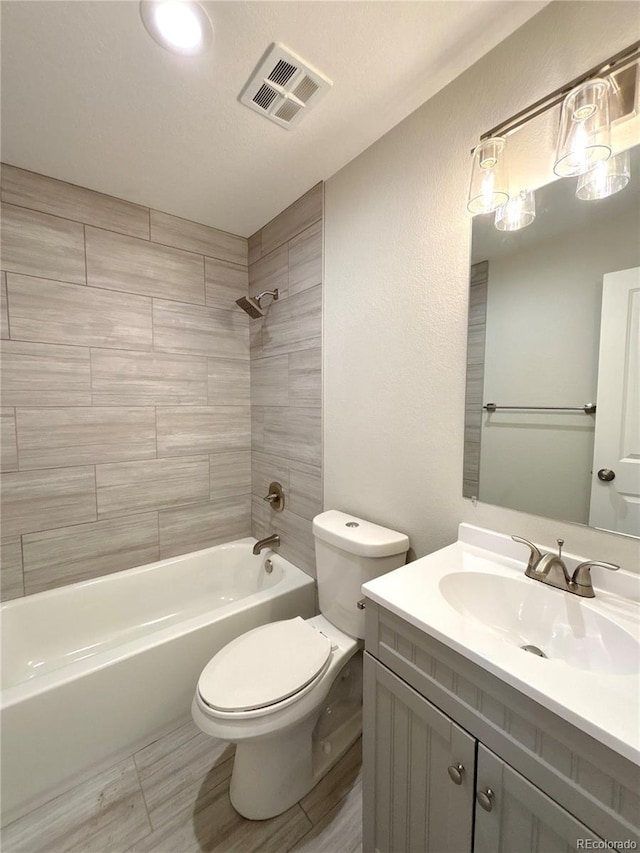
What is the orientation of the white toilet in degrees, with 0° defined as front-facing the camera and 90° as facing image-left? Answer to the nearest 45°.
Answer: approximately 45°

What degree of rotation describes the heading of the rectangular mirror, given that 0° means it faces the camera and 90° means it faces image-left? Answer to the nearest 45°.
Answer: approximately 45°

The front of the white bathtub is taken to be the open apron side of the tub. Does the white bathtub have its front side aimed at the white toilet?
yes

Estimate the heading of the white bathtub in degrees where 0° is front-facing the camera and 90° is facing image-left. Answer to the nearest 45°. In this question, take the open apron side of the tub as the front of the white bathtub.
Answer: approximately 315°

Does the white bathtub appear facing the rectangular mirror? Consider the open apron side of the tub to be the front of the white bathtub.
yes

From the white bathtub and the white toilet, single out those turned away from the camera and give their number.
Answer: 0

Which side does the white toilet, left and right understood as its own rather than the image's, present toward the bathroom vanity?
left
